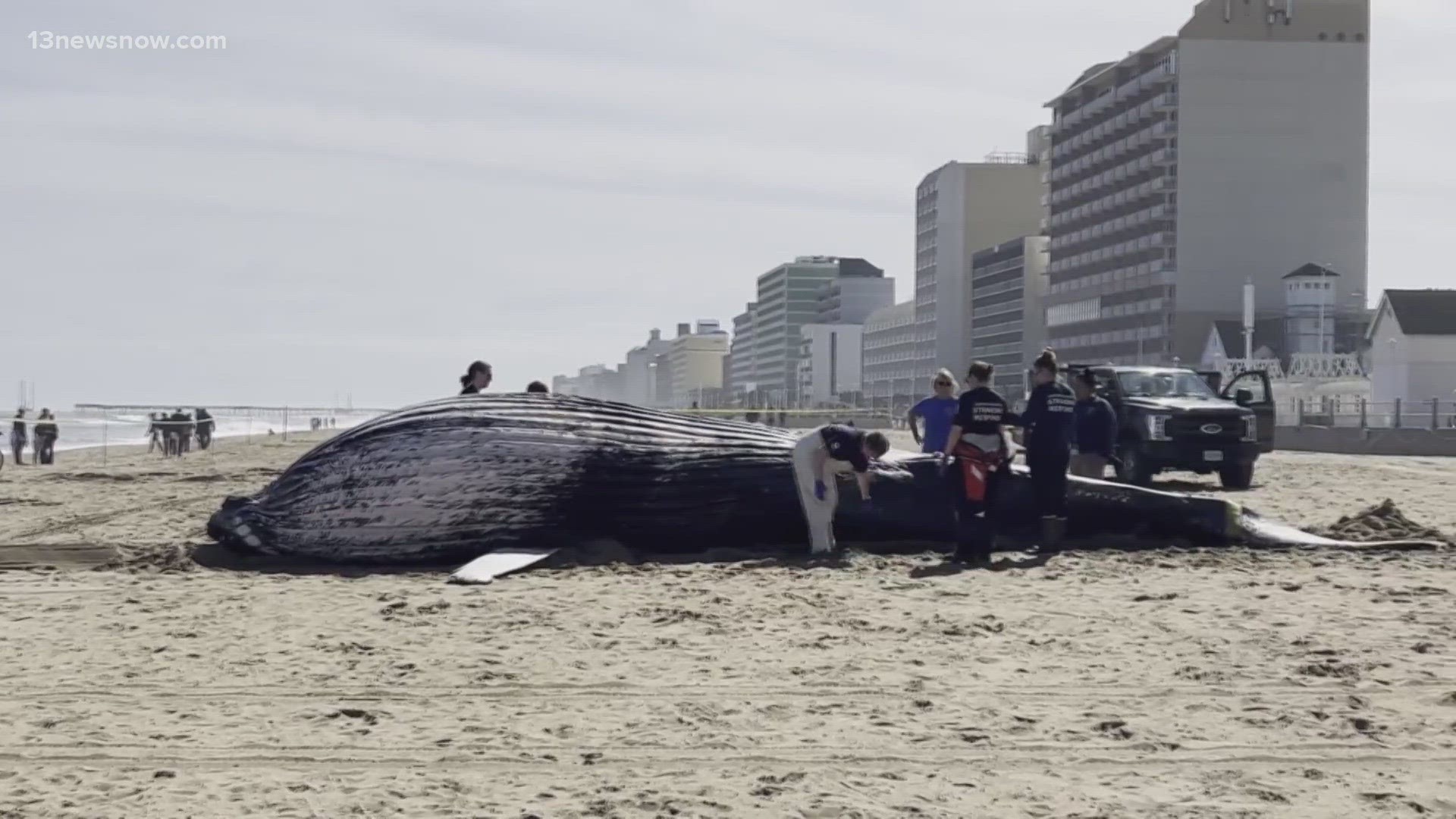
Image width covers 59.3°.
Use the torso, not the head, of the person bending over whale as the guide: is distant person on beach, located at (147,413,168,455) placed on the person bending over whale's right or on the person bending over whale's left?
on the person bending over whale's left

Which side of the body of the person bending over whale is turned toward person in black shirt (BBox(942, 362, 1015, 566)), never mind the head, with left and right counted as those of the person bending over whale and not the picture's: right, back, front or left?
front

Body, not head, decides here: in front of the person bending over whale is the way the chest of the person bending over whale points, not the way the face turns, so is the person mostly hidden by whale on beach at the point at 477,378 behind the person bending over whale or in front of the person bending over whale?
behind

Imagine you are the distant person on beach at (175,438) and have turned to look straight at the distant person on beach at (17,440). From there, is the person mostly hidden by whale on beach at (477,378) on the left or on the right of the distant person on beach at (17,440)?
left

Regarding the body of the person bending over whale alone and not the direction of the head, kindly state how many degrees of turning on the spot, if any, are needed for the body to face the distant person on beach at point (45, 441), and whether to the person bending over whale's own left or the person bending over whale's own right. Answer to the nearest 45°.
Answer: approximately 135° to the person bending over whale's own left

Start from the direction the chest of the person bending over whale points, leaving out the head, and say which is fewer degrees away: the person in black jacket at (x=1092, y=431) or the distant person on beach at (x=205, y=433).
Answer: the person in black jacket

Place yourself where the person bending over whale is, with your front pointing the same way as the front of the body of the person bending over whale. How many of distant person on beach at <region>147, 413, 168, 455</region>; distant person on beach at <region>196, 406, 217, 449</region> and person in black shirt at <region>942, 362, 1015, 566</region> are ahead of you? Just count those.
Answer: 1

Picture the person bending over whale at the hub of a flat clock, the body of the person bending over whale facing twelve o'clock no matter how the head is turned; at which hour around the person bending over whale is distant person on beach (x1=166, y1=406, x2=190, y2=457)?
The distant person on beach is roughly at 8 o'clock from the person bending over whale.

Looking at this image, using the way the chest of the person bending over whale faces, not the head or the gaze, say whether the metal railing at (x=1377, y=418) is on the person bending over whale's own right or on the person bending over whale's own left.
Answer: on the person bending over whale's own left

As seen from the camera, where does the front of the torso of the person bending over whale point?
to the viewer's right

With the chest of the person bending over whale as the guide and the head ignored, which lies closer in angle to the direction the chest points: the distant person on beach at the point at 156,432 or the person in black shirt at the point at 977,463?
the person in black shirt

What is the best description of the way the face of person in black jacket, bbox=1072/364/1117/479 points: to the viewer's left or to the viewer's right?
to the viewer's left
